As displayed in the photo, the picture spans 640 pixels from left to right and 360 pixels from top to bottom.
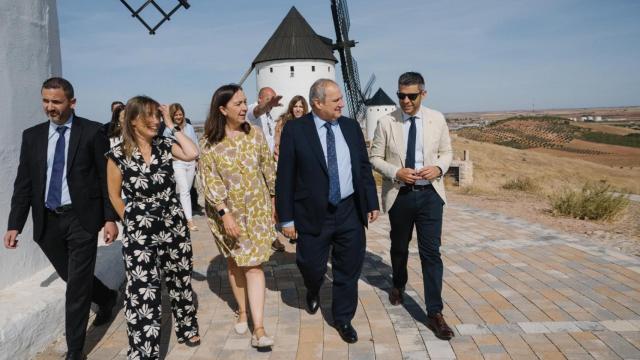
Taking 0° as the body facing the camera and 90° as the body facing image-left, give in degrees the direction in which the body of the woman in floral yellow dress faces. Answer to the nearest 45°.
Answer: approximately 315°

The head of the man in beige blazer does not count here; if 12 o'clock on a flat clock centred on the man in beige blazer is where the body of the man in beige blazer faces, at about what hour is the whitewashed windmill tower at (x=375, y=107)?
The whitewashed windmill tower is roughly at 6 o'clock from the man in beige blazer.

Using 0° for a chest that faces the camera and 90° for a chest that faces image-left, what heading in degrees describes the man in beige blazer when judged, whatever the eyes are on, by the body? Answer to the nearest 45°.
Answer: approximately 0°

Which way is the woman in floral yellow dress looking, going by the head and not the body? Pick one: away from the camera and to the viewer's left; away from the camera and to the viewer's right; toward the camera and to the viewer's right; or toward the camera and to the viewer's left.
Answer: toward the camera and to the viewer's right

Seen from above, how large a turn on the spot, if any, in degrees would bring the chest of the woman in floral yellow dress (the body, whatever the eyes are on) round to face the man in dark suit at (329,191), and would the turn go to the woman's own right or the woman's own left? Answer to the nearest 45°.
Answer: approximately 45° to the woman's own left

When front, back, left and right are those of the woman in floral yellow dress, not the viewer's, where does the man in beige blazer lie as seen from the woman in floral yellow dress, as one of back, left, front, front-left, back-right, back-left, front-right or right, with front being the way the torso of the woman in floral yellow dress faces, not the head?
front-left

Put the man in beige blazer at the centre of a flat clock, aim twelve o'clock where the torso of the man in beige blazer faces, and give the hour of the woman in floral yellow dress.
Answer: The woman in floral yellow dress is roughly at 2 o'clock from the man in beige blazer.
